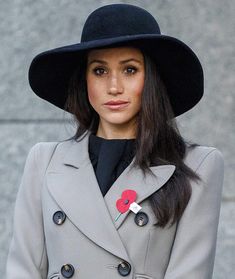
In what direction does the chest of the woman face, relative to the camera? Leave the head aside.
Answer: toward the camera

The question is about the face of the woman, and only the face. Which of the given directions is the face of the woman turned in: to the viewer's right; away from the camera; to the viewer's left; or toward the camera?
toward the camera
